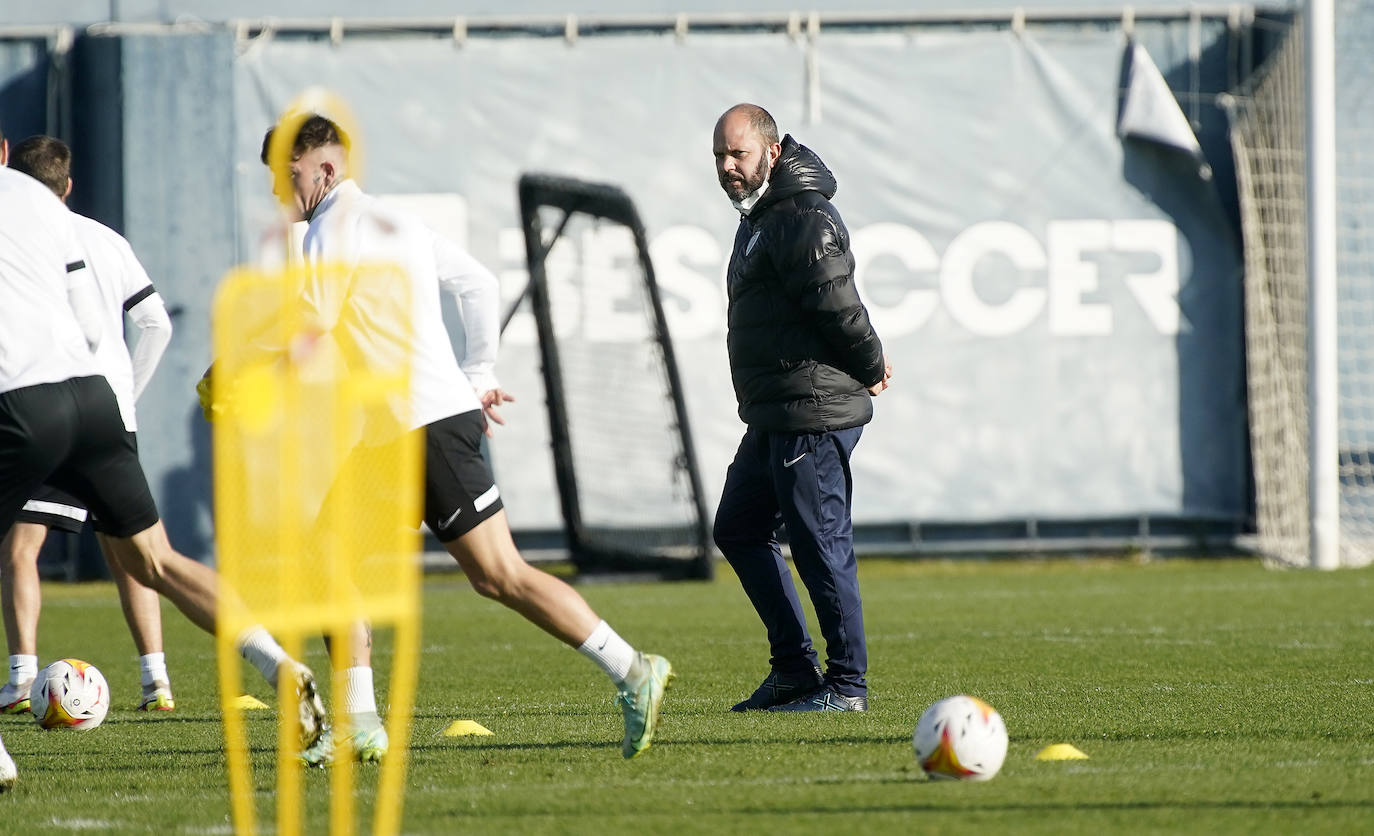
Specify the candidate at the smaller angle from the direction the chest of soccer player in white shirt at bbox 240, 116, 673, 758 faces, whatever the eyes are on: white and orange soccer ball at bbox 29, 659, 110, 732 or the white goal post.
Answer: the white and orange soccer ball

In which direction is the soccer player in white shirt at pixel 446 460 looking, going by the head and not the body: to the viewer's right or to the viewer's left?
to the viewer's left

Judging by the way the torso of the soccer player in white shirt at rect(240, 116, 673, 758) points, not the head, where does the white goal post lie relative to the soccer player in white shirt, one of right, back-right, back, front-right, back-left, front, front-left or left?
back-right

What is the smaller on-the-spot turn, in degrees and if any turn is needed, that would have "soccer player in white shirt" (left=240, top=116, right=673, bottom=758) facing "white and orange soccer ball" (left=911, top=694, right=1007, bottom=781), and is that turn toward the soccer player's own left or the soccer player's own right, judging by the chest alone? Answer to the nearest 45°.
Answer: approximately 135° to the soccer player's own left

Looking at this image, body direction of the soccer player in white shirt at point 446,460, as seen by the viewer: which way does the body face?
to the viewer's left

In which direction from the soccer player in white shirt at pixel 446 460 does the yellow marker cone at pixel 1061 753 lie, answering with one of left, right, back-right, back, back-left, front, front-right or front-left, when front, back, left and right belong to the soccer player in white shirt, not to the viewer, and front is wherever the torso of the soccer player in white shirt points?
back

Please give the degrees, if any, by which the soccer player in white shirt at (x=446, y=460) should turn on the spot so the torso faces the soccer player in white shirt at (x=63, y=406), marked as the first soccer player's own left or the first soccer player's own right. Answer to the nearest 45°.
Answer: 0° — they already face them

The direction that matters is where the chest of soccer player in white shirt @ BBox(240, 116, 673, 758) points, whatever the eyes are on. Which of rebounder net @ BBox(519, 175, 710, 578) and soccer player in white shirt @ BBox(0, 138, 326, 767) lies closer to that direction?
the soccer player in white shirt

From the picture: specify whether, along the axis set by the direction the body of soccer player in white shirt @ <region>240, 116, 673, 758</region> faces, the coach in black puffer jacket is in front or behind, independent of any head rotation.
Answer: behind
